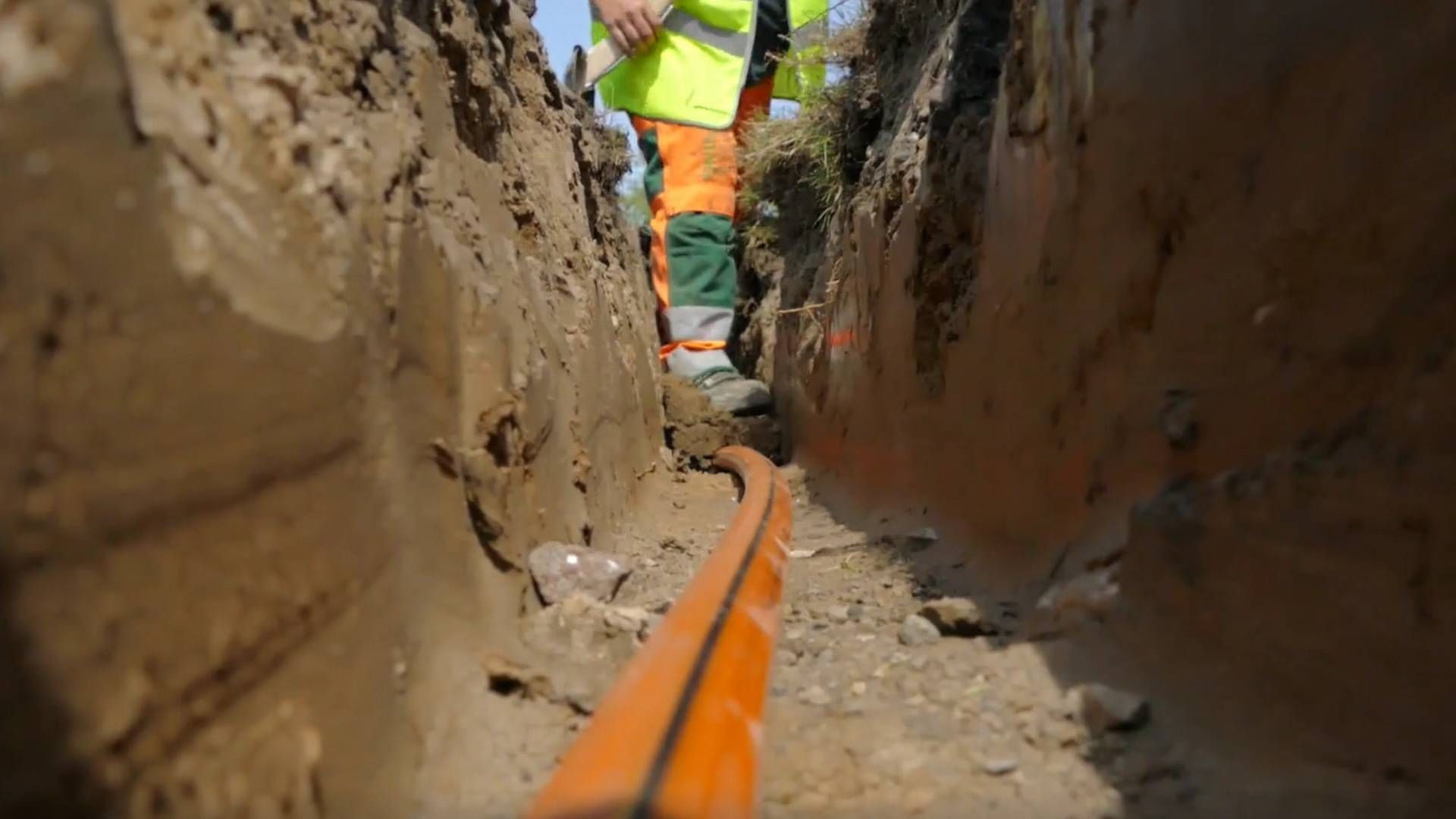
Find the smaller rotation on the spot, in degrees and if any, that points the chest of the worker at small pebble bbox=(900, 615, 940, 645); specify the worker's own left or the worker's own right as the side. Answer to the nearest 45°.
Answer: approximately 45° to the worker's own right

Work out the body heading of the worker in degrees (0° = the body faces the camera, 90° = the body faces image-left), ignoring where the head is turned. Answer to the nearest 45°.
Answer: approximately 315°

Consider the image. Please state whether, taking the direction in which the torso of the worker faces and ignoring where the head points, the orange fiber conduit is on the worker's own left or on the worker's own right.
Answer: on the worker's own right

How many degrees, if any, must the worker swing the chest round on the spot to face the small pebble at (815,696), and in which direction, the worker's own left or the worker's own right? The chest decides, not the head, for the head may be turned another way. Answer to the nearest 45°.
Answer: approximately 45° to the worker's own right

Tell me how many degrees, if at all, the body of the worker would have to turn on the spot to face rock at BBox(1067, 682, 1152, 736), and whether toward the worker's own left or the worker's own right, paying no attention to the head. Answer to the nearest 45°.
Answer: approximately 45° to the worker's own right

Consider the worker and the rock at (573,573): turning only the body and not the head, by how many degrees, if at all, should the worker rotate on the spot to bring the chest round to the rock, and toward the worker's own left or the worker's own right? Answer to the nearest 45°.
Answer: approximately 45° to the worker's own right
